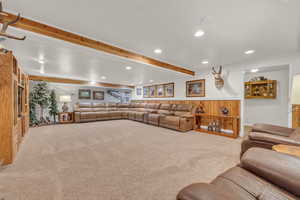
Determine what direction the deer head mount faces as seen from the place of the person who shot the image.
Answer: facing the viewer and to the left of the viewer

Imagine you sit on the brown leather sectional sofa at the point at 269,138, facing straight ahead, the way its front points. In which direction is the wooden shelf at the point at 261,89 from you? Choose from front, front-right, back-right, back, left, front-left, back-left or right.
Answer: back-right

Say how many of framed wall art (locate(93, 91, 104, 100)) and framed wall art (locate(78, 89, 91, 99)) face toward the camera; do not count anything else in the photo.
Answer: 2

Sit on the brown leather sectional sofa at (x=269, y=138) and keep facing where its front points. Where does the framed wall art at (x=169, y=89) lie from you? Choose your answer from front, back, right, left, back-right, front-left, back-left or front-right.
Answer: front

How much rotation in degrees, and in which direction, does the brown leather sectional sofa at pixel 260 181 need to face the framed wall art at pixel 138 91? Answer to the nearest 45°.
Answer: approximately 90° to its right

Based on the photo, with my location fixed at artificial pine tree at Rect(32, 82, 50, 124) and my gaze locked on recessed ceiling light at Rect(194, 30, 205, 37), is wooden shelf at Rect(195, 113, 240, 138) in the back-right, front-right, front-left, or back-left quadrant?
front-left

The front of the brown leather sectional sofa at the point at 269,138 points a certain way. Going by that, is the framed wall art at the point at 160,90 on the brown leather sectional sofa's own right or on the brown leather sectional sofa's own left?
on the brown leather sectional sofa's own right

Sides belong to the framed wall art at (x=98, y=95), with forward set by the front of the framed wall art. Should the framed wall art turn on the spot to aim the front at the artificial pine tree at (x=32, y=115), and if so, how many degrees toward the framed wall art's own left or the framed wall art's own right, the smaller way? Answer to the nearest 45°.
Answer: approximately 45° to the framed wall art's own right

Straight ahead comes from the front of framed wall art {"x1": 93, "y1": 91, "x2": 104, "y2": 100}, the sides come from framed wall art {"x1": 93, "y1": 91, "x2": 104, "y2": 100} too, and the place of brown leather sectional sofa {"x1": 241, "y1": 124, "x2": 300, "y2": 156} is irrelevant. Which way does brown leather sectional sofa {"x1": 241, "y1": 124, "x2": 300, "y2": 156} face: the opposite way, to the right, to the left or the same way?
to the right

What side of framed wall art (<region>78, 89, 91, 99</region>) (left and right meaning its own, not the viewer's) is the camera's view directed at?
front

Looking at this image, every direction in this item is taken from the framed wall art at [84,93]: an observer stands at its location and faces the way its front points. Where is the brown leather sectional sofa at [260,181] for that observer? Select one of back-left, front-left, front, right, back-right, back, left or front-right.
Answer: front

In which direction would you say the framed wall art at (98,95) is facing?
toward the camera

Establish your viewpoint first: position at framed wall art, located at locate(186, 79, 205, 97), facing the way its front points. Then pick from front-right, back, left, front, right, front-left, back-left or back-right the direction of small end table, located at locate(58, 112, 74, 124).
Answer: front-right
